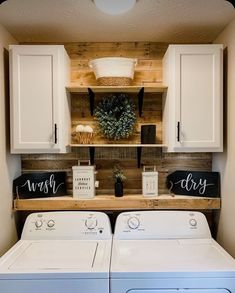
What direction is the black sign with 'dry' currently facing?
toward the camera

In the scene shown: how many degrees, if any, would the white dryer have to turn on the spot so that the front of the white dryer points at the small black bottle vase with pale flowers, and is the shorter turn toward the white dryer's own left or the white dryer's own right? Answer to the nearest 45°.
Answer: approximately 135° to the white dryer's own right

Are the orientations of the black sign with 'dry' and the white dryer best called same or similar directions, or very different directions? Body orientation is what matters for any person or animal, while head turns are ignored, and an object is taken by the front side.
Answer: same or similar directions

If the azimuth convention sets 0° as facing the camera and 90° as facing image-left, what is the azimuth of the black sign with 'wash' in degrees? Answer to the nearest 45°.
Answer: approximately 0°

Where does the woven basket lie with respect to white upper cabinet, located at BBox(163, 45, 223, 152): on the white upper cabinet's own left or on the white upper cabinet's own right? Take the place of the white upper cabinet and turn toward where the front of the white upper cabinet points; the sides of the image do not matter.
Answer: on the white upper cabinet's own right

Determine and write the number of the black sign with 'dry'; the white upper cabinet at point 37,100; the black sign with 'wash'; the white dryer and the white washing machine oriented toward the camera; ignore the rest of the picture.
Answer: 5

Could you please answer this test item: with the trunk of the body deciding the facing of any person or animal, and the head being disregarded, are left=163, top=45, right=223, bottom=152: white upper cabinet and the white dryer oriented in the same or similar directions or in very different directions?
same or similar directions

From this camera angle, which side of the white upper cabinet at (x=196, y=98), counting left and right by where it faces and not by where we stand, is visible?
front

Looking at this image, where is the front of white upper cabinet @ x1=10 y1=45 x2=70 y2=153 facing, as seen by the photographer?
facing the viewer

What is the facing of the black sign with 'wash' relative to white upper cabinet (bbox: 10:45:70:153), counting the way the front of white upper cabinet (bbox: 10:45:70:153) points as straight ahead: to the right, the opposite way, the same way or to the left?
the same way

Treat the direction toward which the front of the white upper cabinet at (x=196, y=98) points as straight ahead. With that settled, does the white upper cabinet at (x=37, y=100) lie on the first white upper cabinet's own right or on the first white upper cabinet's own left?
on the first white upper cabinet's own right
